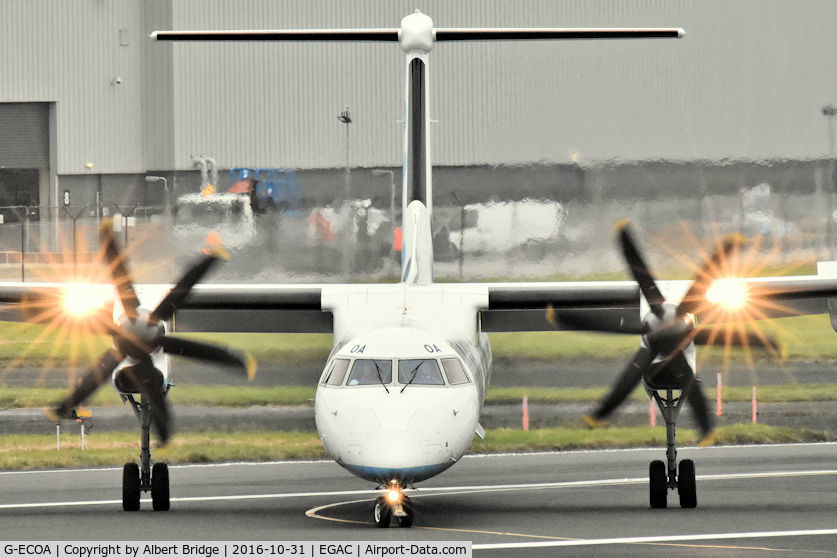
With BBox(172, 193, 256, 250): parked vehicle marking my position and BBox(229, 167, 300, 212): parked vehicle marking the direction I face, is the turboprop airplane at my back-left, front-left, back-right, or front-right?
back-right

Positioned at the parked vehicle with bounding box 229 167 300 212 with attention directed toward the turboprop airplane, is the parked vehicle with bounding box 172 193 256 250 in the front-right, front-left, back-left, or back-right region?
front-right

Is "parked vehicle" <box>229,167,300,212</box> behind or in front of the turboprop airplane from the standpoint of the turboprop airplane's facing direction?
behind

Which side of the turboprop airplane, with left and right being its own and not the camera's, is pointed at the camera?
front

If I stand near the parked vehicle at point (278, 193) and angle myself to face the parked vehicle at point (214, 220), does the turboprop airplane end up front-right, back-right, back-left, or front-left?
front-left

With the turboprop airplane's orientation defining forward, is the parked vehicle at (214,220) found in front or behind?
behind
